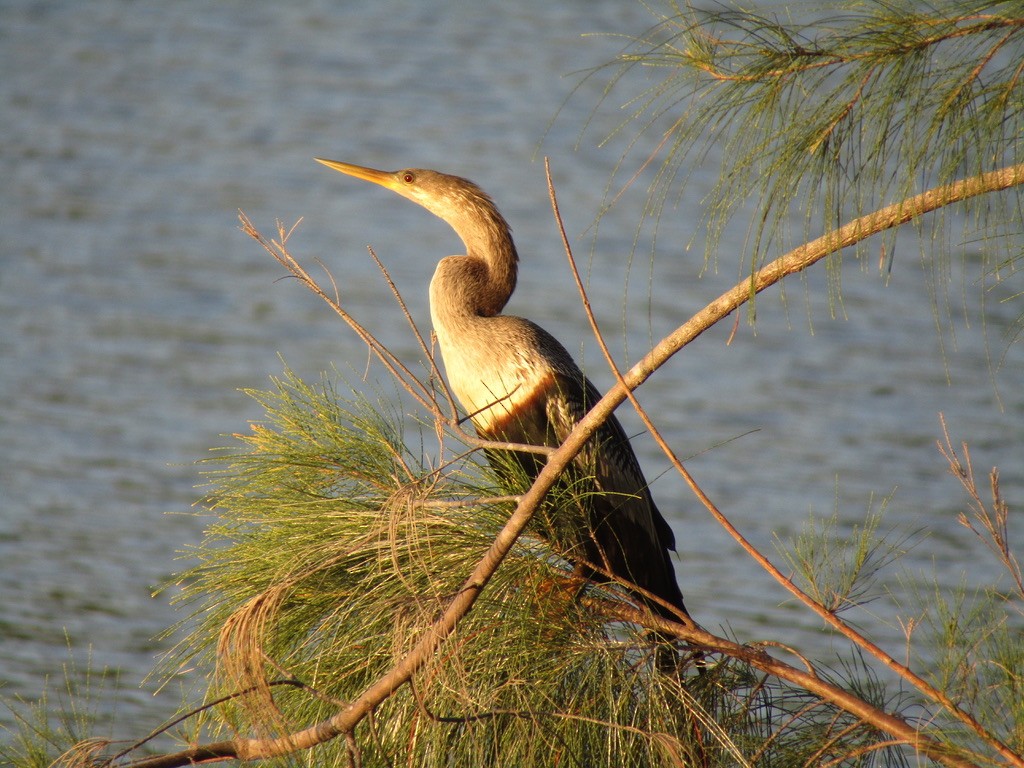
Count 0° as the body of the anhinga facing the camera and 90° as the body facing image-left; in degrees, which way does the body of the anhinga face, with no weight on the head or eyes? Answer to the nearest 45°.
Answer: approximately 90°

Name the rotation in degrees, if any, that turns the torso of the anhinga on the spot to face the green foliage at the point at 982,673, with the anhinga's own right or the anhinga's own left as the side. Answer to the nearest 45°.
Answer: approximately 135° to the anhinga's own left
